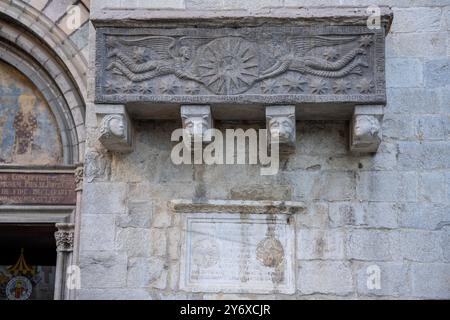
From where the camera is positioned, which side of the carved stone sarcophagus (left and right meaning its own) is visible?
front
